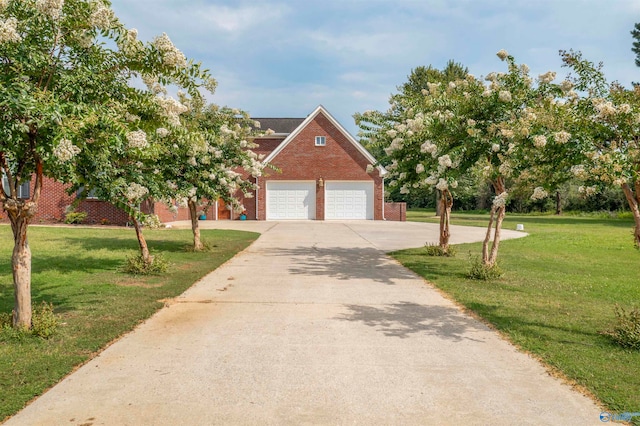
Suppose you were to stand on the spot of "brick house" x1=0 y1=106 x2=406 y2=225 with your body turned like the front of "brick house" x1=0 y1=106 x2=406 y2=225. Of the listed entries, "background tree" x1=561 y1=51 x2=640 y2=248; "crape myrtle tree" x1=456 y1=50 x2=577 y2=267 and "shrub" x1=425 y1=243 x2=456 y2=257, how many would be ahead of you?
3

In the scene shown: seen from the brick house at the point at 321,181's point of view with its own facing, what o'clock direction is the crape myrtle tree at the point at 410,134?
The crape myrtle tree is roughly at 12 o'clock from the brick house.

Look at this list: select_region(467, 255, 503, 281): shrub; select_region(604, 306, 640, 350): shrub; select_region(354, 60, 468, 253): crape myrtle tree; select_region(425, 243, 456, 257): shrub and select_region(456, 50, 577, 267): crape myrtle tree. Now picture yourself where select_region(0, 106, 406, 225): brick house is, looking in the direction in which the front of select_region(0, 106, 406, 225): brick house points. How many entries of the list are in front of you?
5

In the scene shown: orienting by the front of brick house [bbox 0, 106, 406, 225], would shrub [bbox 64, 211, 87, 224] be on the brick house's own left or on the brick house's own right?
on the brick house's own right

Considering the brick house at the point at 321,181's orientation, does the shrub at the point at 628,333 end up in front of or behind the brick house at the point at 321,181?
in front

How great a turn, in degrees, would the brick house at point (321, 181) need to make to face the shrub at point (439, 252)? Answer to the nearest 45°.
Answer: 0° — it already faces it

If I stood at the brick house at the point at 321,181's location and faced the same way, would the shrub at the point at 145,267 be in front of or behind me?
in front

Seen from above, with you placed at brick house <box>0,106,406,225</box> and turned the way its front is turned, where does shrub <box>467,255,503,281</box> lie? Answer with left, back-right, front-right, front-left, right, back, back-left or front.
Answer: front

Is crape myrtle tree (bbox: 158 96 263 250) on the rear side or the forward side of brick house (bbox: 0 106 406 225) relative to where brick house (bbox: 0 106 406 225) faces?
on the forward side

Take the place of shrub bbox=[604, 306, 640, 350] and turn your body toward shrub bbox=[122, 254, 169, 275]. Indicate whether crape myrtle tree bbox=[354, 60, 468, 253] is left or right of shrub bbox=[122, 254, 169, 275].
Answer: right

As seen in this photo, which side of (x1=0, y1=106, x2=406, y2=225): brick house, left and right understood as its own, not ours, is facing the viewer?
front
